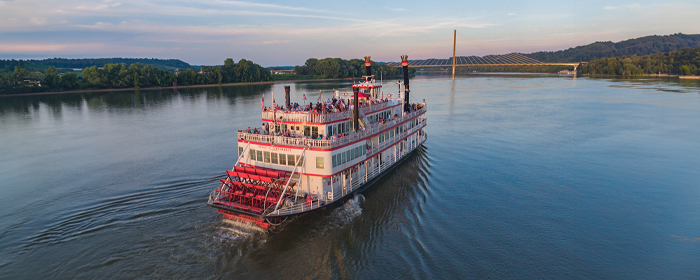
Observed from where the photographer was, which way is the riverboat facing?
facing away from the viewer and to the right of the viewer
